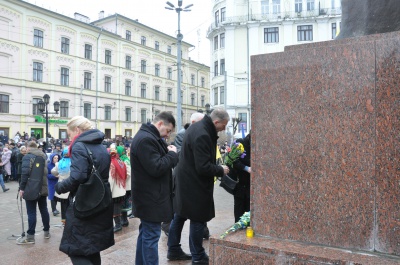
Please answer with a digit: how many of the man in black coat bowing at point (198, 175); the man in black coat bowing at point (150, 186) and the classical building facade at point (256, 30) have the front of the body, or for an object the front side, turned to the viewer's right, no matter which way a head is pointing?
2

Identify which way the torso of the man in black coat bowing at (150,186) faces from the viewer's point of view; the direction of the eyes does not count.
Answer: to the viewer's right

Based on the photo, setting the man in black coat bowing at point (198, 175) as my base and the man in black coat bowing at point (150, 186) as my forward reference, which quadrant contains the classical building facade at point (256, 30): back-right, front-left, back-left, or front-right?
back-right

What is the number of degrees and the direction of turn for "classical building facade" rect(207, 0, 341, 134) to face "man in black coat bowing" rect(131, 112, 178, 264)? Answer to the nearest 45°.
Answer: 0° — it already faces them

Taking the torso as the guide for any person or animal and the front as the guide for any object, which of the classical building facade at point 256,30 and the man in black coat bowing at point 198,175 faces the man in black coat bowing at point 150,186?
the classical building facade

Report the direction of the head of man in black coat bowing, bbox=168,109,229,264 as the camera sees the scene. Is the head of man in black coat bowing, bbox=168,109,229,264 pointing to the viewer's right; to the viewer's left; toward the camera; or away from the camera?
to the viewer's right

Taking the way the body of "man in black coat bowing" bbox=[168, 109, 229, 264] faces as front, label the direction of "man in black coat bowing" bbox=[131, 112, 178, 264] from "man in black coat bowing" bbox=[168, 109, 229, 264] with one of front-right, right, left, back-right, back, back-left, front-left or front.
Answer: back-right

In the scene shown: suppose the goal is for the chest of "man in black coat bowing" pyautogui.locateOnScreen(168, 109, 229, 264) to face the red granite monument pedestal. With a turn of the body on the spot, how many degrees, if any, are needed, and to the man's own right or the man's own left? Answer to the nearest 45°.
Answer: approximately 45° to the man's own right

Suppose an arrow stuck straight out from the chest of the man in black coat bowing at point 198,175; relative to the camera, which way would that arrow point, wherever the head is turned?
to the viewer's right

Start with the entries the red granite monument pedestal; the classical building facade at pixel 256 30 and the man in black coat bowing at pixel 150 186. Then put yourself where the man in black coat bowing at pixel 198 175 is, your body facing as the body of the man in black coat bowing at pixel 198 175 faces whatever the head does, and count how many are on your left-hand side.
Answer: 1

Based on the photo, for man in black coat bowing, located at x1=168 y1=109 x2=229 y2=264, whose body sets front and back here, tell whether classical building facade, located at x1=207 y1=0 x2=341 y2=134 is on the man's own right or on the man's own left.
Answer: on the man's own left

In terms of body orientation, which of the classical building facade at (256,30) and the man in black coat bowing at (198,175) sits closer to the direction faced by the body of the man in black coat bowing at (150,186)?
the man in black coat bowing

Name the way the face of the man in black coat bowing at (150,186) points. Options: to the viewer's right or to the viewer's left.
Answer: to the viewer's right
